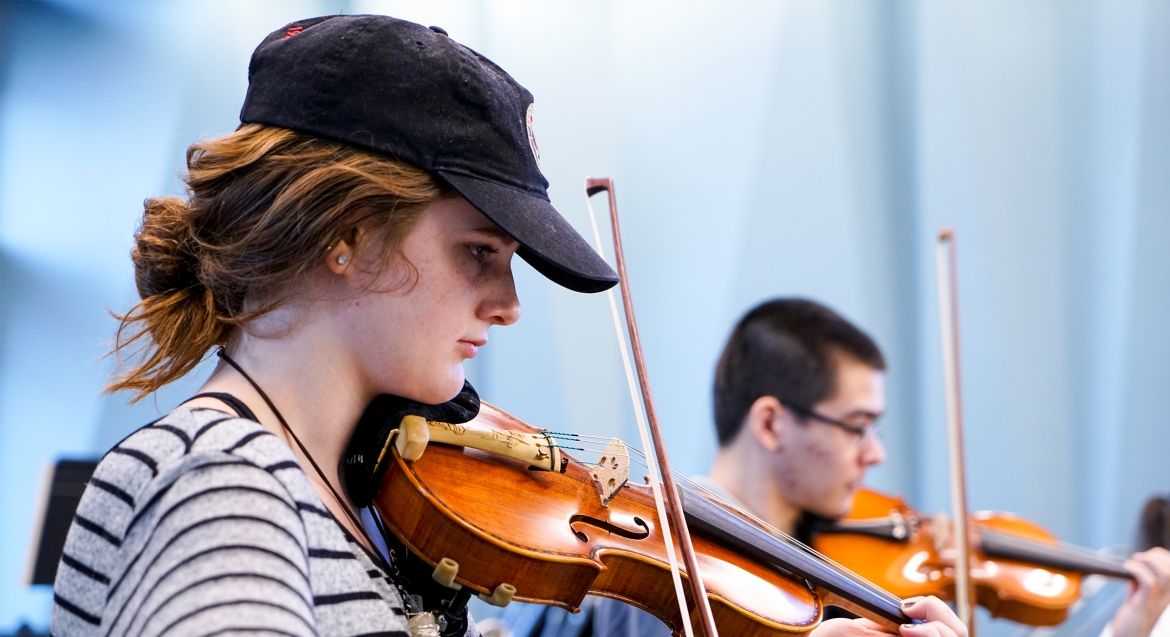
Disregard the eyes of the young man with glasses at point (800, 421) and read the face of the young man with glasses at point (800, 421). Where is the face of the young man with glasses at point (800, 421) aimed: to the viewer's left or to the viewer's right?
to the viewer's right

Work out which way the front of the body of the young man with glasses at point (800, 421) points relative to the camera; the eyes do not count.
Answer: to the viewer's right

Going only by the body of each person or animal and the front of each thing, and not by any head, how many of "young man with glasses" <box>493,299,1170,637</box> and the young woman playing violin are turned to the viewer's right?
2

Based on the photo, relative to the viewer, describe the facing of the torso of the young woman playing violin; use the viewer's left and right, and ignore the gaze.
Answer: facing to the right of the viewer
